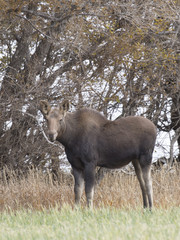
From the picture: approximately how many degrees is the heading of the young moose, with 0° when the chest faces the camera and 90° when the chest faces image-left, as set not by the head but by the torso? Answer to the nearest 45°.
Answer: approximately 90°
